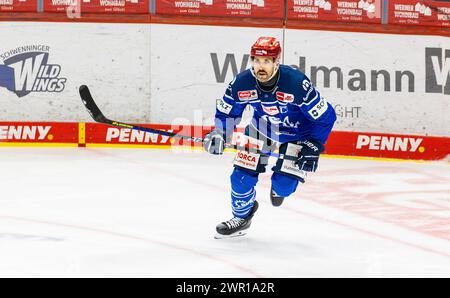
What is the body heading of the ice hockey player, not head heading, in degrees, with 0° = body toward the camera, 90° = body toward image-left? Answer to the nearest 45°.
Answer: approximately 45°
